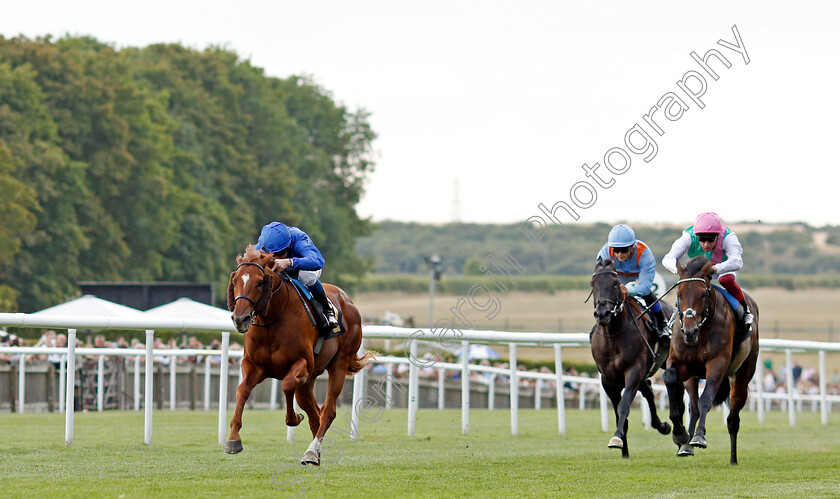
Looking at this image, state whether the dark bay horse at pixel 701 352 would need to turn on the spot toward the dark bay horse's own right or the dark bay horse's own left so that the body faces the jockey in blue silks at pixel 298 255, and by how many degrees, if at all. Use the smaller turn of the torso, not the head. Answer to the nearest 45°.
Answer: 0° — it already faces them

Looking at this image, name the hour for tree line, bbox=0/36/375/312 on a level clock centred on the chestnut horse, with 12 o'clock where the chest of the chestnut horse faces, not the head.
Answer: The tree line is roughly at 4 o'clock from the chestnut horse.

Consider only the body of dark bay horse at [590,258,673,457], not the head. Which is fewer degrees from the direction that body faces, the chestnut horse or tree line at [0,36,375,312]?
the chestnut horse

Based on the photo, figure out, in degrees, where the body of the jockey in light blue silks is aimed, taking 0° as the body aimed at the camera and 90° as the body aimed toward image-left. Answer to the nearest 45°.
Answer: approximately 45°

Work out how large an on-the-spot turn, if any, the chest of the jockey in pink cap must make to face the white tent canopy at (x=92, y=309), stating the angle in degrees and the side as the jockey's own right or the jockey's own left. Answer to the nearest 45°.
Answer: approximately 90° to the jockey's own right

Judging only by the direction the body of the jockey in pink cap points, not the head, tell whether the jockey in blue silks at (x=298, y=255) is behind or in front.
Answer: in front

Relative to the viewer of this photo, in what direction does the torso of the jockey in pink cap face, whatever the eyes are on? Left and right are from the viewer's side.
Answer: facing the viewer and to the left of the viewer

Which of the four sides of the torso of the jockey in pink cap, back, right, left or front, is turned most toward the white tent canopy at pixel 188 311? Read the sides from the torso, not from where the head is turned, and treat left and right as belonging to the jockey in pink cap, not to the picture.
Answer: right
